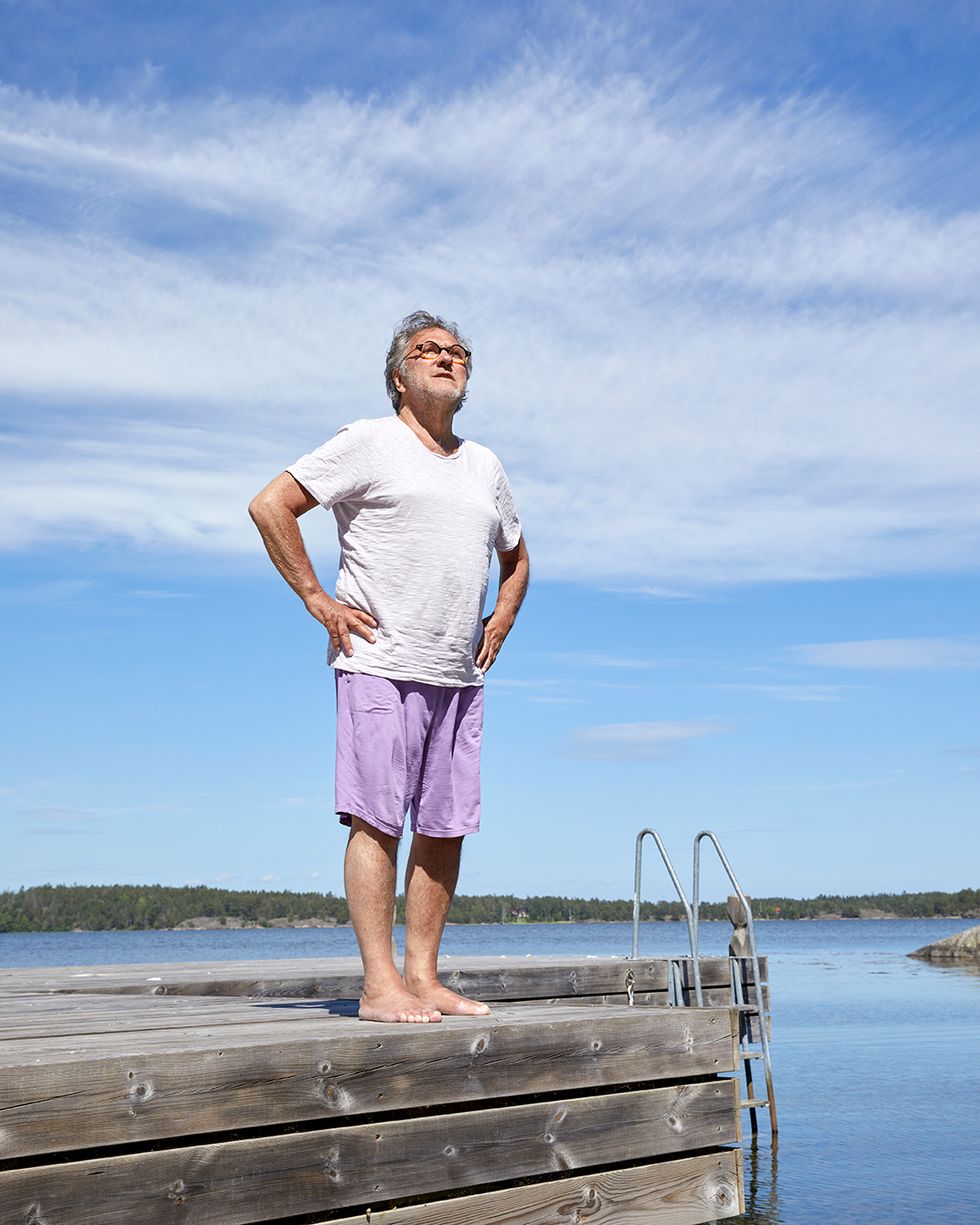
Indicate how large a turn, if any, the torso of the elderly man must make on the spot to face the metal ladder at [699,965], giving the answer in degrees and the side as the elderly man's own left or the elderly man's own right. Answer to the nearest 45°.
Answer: approximately 135° to the elderly man's own left

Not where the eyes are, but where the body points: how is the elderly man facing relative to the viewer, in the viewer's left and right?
facing the viewer and to the right of the viewer
